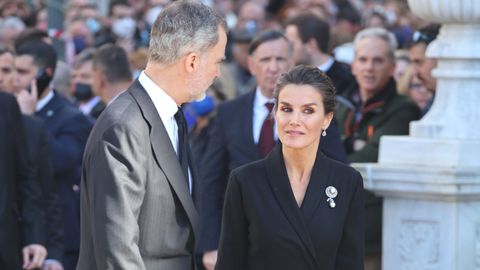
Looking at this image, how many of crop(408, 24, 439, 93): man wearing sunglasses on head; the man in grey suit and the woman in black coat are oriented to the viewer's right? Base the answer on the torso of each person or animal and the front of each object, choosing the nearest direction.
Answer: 1

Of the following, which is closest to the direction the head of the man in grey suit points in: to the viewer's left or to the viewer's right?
to the viewer's right

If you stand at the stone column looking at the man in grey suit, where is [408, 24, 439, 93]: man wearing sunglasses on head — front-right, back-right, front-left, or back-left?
back-right

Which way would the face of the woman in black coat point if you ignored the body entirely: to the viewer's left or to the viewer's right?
to the viewer's left

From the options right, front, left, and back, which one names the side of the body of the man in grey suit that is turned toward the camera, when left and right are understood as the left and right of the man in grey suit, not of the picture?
right

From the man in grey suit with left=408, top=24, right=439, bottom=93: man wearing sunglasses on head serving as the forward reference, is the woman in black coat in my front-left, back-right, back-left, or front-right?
front-right

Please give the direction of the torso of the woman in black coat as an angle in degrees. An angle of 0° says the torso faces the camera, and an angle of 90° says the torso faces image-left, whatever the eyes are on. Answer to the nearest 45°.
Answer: approximately 0°

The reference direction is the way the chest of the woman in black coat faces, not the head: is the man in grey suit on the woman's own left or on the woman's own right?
on the woman's own right

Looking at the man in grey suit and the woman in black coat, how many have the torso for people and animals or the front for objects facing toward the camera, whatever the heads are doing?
1

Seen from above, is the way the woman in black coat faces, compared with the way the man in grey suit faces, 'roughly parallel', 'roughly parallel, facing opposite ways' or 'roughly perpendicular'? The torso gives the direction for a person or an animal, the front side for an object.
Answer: roughly perpendicular
